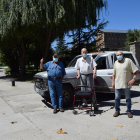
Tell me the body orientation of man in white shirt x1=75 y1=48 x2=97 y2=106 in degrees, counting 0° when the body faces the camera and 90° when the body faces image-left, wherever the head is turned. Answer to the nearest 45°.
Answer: approximately 0°

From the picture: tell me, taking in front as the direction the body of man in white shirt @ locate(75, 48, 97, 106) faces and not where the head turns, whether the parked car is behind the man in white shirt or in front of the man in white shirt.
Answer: behind

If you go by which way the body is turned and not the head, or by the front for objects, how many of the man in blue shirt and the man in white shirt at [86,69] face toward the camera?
2

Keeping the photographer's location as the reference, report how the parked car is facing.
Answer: facing the viewer and to the left of the viewer

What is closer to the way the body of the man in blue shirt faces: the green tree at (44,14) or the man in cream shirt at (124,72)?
the man in cream shirt

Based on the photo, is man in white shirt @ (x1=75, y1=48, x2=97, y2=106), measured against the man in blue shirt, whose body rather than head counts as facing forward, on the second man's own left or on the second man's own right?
on the second man's own left

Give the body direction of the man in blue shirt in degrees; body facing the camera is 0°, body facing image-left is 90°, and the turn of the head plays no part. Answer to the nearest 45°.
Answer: approximately 0°

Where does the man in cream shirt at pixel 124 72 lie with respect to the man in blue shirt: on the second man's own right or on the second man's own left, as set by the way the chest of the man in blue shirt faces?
on the second man's own left

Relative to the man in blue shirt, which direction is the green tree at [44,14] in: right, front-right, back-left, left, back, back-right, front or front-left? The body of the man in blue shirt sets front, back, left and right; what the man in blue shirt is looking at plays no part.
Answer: back
